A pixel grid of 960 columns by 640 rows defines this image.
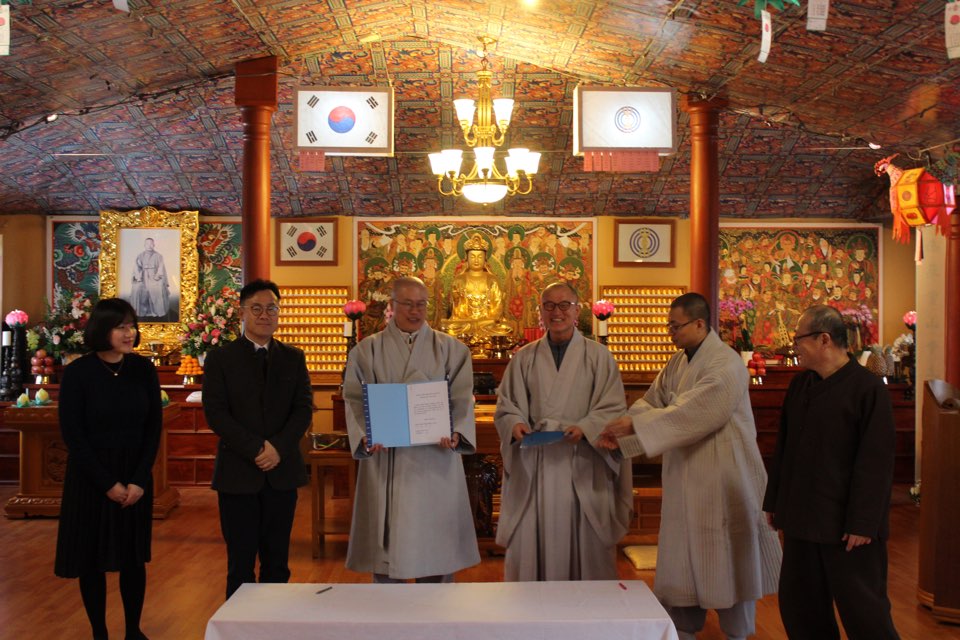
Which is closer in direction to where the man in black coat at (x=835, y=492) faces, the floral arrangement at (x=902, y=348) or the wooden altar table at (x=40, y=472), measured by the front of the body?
the wooden altar table

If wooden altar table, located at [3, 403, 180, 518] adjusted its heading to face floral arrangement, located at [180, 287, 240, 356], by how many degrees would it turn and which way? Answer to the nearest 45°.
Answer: approximately 135° to its left

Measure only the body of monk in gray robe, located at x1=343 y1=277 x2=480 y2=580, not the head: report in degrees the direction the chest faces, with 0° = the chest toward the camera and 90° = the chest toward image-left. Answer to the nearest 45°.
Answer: approximately 0°

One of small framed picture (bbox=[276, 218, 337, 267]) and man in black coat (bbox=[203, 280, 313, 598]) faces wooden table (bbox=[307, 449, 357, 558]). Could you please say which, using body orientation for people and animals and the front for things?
the small framed picture
